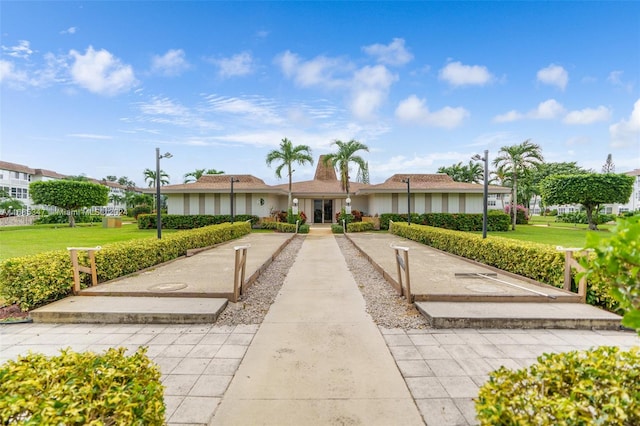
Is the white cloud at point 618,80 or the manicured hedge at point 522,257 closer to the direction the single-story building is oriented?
the manicured hedge

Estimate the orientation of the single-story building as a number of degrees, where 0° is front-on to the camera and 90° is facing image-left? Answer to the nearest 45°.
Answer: approximately 0°

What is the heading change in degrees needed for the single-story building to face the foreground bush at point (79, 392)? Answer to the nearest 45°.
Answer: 0° — it already faces it

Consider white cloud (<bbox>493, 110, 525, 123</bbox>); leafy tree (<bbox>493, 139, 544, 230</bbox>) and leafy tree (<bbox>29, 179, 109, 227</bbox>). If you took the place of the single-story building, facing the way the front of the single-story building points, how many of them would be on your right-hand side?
1

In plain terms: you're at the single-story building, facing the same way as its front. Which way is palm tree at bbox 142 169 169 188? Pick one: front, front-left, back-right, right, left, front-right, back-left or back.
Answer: back-right

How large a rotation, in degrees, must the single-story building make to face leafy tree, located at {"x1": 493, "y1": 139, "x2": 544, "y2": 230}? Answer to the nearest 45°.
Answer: approximately 90° to its left
